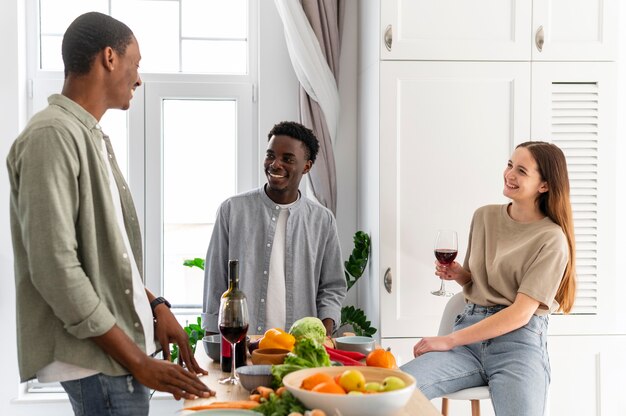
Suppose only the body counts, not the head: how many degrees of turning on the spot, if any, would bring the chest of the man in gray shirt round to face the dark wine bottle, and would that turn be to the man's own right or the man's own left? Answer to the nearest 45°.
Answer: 0° — they already face it

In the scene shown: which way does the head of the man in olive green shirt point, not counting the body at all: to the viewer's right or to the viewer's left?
to the viewer's right

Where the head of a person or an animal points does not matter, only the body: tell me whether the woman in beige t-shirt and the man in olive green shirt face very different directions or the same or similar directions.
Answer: very different directions

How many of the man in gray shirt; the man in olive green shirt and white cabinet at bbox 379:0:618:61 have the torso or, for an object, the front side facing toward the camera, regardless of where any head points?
2

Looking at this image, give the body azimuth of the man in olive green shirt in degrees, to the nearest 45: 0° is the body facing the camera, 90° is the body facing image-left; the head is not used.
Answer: approximately 270°

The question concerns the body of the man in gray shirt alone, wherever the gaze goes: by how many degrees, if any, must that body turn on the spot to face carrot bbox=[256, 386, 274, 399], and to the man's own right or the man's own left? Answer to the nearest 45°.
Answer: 0° — they already face it

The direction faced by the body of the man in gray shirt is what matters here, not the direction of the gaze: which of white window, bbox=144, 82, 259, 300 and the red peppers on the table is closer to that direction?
the red peppers on the table

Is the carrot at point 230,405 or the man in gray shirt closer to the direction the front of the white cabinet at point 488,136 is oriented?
the carrot

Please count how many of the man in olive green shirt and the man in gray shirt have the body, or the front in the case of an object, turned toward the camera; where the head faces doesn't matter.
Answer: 1
